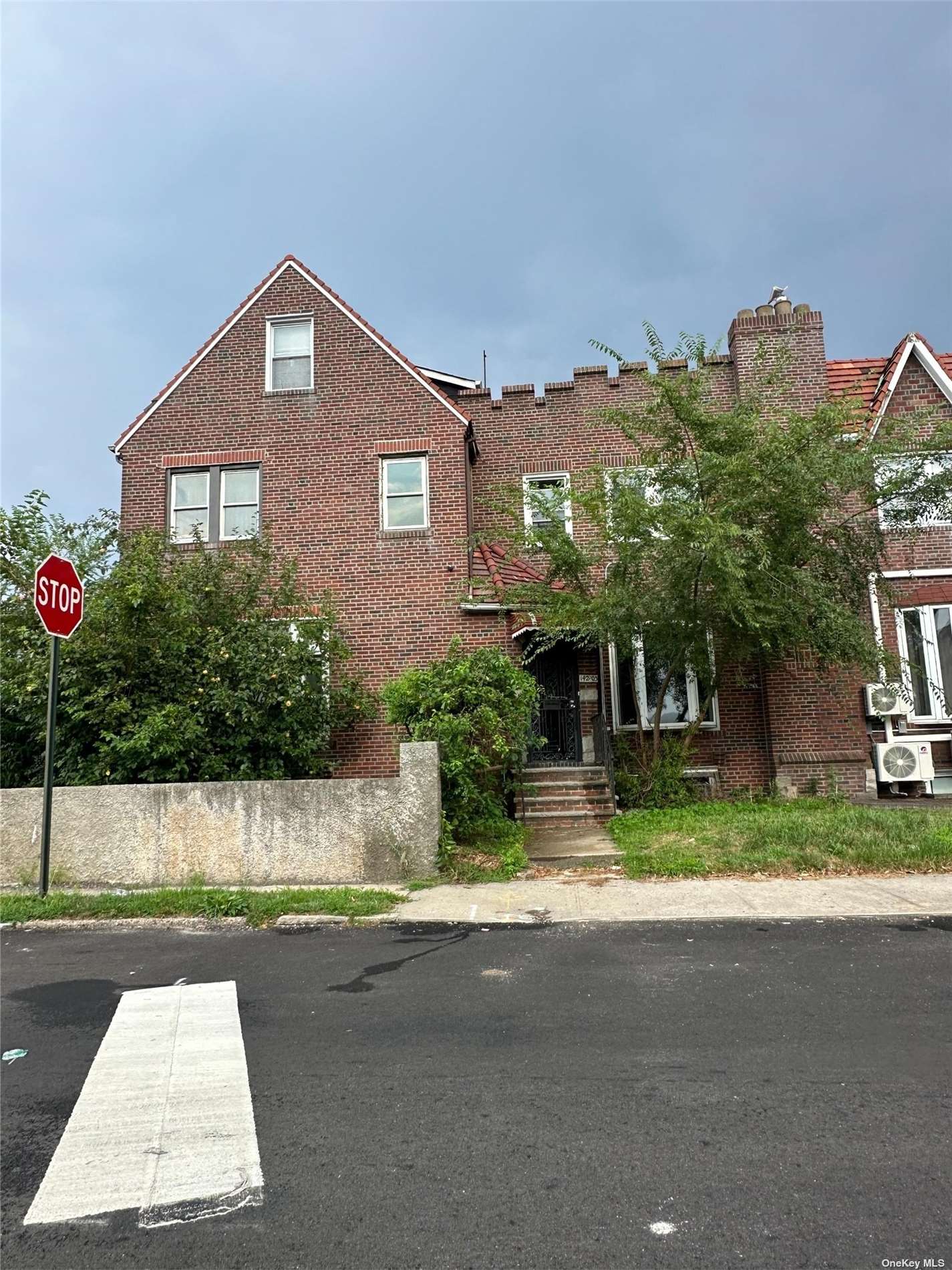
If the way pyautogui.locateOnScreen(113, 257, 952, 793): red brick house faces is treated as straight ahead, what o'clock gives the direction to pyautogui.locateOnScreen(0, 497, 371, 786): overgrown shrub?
The overgrown shrub is roughly at 1 o'clock from the red brick house.

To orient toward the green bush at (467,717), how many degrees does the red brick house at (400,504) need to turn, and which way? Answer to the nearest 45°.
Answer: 0° — it already faces it

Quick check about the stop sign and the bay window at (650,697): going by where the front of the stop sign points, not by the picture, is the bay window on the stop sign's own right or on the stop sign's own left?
on the stop sign's own left

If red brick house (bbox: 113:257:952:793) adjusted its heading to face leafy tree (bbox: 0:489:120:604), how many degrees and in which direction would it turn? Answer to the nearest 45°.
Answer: approximately 45° to its right

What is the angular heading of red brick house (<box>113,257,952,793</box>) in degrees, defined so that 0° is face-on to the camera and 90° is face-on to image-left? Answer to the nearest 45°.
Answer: approximately 0°

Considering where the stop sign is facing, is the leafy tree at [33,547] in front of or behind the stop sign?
behind

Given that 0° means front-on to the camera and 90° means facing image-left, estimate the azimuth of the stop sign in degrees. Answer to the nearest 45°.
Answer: approximately 315°
